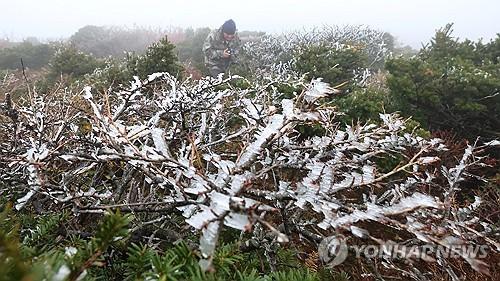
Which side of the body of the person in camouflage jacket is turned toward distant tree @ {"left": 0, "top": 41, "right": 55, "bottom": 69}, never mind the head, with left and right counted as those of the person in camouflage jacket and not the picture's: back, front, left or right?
back

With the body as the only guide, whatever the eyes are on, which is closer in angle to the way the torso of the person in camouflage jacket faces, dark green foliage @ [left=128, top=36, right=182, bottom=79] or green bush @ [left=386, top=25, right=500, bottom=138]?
the green bush

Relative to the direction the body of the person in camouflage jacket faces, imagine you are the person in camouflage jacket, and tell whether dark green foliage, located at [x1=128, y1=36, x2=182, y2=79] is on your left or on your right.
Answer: on your right

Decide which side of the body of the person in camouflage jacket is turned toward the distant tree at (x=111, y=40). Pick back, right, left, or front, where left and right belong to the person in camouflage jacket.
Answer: back

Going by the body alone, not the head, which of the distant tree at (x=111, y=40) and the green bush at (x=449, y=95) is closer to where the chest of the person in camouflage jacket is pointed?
the green bush

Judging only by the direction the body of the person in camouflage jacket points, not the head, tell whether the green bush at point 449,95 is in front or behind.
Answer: in front

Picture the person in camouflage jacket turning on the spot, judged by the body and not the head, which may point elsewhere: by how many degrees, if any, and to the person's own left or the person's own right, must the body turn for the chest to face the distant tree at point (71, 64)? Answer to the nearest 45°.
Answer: approximately 135° to the person's own right

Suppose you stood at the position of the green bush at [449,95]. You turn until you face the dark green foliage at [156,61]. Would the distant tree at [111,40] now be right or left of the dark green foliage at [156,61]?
right

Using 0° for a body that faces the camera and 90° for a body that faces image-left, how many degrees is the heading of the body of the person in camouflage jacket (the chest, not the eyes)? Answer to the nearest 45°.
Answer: approximately 315°
